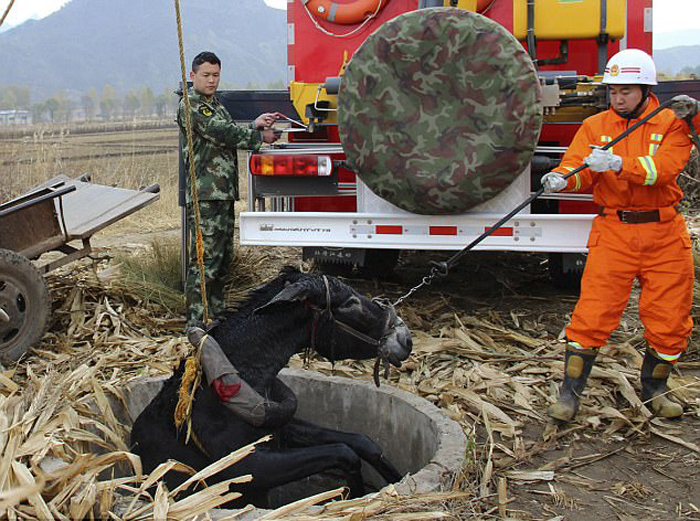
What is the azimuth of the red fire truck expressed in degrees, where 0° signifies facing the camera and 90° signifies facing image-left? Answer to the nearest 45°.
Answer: approximately 180°

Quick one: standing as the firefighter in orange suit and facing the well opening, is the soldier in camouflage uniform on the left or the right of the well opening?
right

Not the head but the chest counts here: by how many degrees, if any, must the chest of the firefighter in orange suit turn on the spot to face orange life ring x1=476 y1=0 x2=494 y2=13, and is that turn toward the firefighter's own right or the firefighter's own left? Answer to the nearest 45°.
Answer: approximately 90° to the firefighter's own right

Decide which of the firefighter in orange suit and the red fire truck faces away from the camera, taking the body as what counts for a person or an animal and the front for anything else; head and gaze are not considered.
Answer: the red fire truck

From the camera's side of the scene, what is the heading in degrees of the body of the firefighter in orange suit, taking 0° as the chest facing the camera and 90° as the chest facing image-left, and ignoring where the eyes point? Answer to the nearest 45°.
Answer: approximately 45°

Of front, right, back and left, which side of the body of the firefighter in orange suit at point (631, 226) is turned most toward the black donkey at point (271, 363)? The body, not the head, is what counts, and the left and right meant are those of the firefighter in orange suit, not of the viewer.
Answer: front

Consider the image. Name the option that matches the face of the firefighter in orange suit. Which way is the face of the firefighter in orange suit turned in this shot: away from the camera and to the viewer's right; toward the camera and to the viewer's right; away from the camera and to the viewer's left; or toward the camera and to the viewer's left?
toward the camera and to the viewer's left

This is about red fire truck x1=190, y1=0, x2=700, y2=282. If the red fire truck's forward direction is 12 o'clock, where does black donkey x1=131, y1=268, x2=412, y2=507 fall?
The black donkey is roughly at 6 o'clock from the red fire truck.

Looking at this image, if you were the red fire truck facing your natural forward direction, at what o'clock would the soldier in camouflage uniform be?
The soldier in camouflage uniform is roughly at 7 o'clock from the red fire truck.

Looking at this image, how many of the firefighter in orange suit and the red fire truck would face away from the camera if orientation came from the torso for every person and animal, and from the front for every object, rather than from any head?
1

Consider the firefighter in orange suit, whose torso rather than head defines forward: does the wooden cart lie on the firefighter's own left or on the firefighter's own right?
on the firefighter's own right

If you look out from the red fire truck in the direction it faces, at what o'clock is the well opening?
The well opening is roughly at 6 o'clock from the red fire truck.

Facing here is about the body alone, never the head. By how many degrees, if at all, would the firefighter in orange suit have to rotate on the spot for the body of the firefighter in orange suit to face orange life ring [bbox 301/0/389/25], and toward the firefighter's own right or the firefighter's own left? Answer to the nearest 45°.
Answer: approximately 90° to the firefighter's own right

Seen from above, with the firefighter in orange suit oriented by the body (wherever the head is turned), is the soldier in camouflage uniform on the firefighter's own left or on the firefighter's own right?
on the firefighter's own right

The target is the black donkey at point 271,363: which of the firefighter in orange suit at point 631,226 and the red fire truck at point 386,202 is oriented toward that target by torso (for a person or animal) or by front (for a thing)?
the firefighter in orange suit
